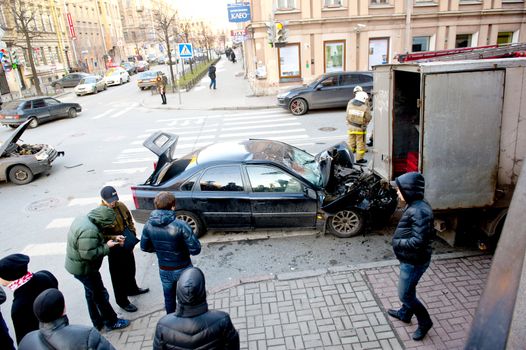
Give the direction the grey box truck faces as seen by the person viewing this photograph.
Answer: facing away from the viewer and to the right of the viewer

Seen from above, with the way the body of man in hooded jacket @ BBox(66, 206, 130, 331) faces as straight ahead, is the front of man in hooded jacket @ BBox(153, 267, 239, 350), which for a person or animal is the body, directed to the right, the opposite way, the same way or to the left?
to the left

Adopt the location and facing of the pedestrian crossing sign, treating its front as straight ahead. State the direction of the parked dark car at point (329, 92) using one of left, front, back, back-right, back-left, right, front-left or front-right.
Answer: front-left

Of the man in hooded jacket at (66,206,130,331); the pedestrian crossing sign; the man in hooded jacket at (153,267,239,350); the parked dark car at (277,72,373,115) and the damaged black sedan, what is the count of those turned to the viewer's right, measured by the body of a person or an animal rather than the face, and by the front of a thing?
2

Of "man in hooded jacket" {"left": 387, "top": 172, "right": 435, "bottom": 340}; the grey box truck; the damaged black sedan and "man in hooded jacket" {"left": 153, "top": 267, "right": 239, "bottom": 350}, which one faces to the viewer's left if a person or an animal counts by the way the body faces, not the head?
"man in hooded jacket" {"left": 387, "top": 172, "right": 435, "bottom": 340}

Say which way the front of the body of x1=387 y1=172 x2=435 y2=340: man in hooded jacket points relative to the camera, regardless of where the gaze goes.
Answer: to the viewer's left

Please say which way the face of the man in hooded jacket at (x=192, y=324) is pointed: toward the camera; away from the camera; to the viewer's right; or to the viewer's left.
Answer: away from the camera

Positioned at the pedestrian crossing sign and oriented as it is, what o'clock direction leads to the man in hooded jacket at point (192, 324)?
The man in hooded jacket is roughly at 12 o'clock from the pedestrian crossing sign.

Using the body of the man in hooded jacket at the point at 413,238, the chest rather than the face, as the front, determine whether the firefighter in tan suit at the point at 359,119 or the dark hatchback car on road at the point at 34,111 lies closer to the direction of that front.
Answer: the dark hatchback car on road

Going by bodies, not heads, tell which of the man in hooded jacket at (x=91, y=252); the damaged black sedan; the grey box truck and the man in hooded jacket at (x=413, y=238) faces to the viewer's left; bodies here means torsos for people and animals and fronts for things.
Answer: the man in hooded jacket at (x=413, y=238)

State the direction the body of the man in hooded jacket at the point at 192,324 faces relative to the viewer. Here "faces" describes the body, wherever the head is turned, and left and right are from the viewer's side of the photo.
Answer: facing away from the viewer

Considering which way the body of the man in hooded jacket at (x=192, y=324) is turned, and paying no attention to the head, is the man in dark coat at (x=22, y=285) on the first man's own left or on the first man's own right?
on the first man's own left

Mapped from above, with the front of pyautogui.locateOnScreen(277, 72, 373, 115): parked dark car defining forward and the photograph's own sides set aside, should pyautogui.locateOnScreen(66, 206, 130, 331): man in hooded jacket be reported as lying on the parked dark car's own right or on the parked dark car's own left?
on the parked dark car's own left

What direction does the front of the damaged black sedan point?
to the viewer's right
